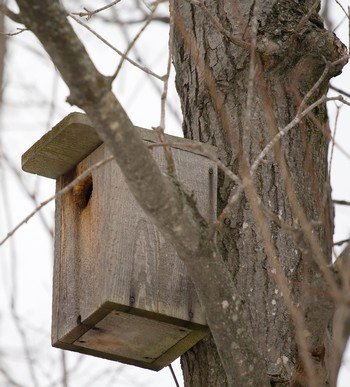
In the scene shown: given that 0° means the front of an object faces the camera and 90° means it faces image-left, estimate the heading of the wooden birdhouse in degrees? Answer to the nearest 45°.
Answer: approximately 45°
